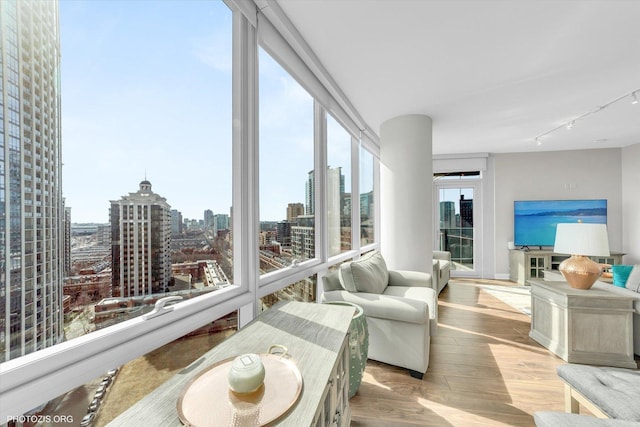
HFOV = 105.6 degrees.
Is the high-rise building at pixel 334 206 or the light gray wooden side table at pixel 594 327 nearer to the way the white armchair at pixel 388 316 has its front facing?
the light gray wooden side table

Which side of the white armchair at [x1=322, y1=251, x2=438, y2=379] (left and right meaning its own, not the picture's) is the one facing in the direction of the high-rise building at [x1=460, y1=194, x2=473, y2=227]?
left

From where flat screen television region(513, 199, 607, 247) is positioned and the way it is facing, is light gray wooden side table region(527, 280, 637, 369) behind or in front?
in front

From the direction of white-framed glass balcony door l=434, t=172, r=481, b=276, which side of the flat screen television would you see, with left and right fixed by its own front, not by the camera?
right

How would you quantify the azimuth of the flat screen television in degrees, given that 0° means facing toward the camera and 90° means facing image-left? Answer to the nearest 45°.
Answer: approximately 0°

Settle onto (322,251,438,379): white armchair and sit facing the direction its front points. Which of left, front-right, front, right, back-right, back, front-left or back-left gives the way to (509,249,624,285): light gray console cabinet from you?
front-left

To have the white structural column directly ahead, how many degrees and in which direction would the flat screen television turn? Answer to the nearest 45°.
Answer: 0° — it already faces it
